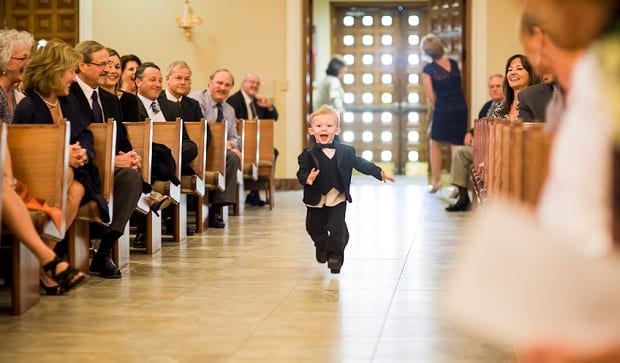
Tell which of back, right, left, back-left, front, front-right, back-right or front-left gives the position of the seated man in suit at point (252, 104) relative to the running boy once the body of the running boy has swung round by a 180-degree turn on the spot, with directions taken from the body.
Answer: front

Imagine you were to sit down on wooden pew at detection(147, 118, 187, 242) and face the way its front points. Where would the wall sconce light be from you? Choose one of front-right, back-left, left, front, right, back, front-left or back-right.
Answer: back

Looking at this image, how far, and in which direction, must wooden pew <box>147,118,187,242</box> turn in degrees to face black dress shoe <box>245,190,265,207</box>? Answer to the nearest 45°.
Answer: approximately 180°

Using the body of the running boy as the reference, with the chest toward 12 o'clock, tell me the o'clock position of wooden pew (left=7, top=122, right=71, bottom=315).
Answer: The wooden pew is roughly at 2 o'clock from the running boy.

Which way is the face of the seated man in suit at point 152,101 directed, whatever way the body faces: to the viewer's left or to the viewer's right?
to the viewer's right

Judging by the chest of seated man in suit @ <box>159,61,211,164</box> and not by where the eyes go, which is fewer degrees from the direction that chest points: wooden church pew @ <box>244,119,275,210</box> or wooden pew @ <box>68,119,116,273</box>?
the wooden pew @ <box>68,119,116,273</box>

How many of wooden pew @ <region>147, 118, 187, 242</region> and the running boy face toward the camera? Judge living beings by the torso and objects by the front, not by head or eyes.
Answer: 2

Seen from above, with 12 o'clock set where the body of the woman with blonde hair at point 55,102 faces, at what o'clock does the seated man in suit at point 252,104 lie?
The seated man in suit is roughly at 8 o'clock from the woman with blonde hair.

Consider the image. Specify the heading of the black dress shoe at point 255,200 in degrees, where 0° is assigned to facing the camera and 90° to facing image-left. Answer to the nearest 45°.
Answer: approximately 315°

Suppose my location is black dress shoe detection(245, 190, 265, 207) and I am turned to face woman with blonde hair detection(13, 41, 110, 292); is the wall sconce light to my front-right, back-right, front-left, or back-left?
back-right

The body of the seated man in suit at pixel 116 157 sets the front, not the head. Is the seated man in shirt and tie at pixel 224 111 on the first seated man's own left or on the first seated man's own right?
on the first seated man's own left

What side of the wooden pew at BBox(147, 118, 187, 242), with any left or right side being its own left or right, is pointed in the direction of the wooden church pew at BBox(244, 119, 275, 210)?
back

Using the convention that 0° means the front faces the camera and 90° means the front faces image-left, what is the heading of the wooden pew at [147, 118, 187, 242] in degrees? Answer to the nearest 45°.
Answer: approximately 0°
